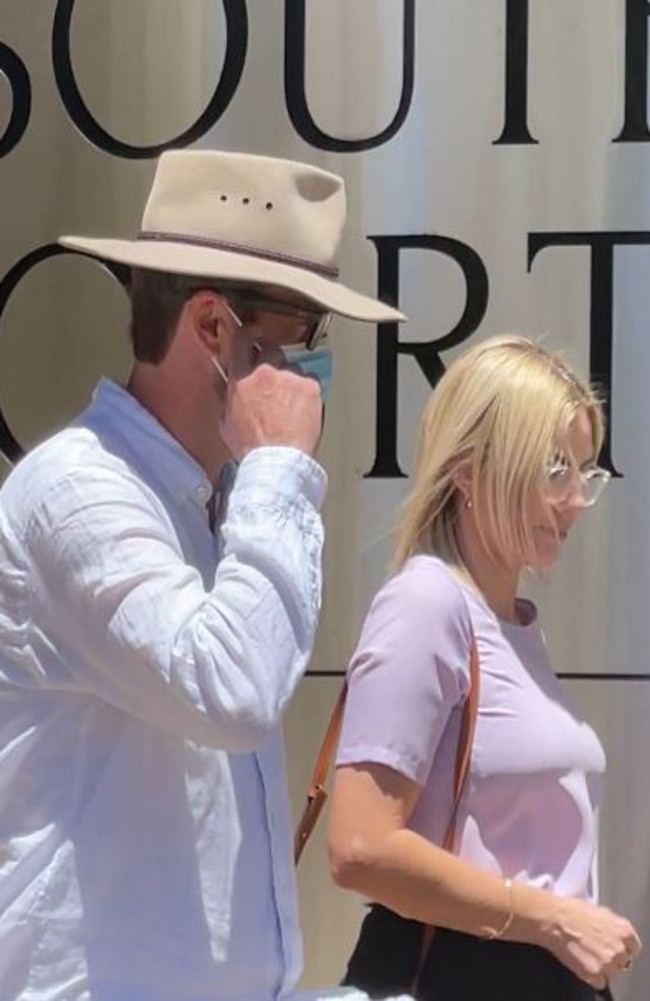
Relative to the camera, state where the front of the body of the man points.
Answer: to the viewer's right

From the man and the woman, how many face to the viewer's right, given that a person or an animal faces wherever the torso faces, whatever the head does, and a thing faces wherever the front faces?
2

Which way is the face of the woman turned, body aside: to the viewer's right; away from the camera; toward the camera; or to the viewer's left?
to the viewer's right

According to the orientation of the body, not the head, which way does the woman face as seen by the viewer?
to the viewer's right

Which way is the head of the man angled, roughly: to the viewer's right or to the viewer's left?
to the viewer's right
